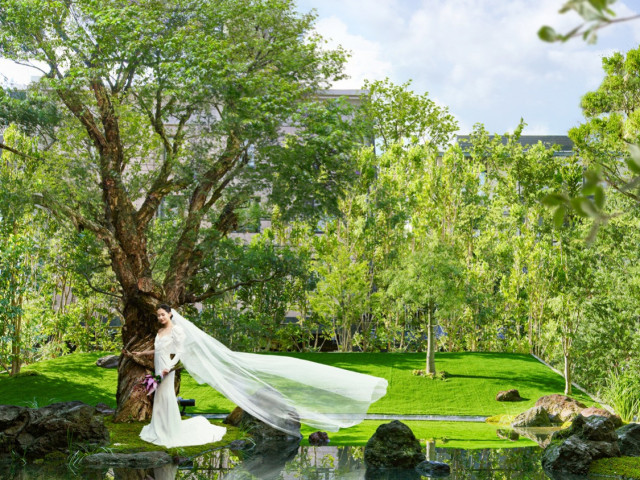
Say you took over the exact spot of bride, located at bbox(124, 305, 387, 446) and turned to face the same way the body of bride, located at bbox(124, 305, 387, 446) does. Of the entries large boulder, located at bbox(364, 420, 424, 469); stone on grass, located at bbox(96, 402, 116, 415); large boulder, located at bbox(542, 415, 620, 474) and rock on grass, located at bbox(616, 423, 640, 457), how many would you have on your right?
1

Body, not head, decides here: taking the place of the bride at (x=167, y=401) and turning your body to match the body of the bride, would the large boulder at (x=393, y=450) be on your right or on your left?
on your left

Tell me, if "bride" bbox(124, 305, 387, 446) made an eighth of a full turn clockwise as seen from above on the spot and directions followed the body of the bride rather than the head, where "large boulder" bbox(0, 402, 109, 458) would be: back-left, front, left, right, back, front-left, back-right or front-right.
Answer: front

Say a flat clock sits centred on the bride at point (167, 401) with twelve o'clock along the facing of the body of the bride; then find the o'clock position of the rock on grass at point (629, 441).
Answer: The rock on grass is roughly at 8 o'clock from the bride.

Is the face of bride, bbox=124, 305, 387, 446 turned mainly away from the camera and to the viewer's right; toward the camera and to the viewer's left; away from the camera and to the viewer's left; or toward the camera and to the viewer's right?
toward the camera and to the viewer's left

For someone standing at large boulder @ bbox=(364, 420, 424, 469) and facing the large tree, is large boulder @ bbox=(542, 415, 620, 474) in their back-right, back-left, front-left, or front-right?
back-right

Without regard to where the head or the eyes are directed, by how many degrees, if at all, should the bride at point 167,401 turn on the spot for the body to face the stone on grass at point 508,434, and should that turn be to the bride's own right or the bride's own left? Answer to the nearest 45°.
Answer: approximately 135° to the bride's own left

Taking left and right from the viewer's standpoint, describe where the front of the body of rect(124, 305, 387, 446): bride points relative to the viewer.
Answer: facing the viewer and to the left of the viewer
